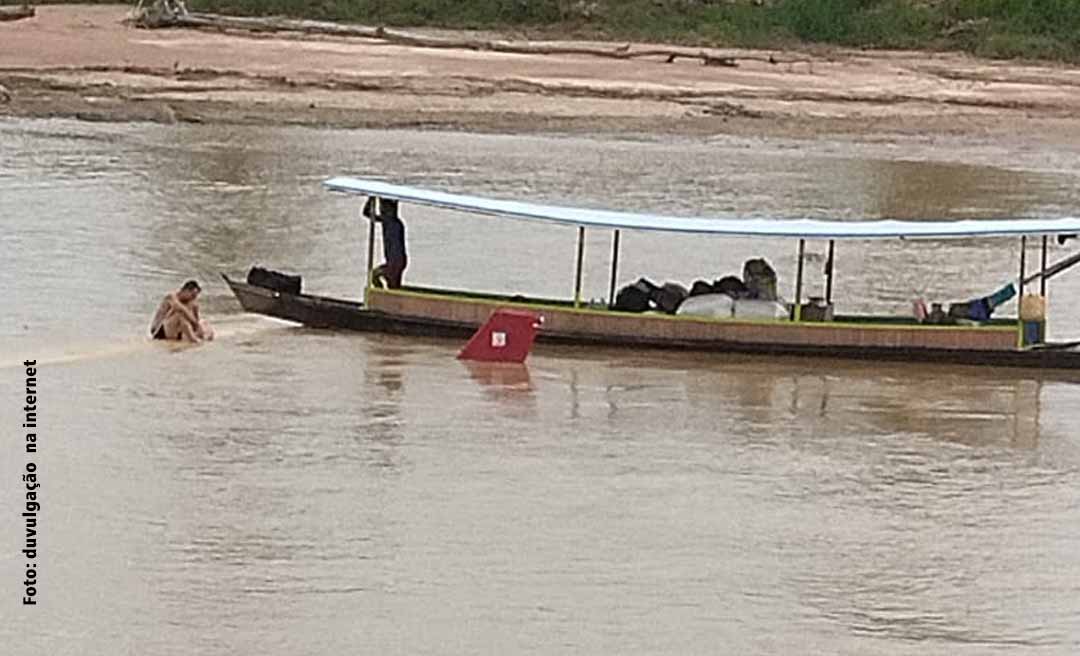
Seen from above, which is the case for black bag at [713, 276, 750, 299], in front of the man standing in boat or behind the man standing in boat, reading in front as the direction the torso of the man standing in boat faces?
behind

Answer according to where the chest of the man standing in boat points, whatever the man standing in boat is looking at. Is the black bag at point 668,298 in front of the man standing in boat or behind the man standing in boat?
behind

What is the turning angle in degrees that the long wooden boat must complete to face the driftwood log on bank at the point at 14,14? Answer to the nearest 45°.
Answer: approximately 45° to its right

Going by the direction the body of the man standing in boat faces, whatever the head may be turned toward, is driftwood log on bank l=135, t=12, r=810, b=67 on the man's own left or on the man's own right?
on the man's own right

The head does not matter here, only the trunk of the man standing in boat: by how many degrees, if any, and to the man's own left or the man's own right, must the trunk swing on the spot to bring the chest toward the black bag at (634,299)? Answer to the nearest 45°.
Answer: approximately 180°

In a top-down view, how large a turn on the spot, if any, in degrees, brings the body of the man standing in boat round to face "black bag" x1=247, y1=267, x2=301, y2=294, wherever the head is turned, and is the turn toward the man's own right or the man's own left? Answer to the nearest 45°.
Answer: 0° — they already face it

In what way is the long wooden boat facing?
to the viewer's left

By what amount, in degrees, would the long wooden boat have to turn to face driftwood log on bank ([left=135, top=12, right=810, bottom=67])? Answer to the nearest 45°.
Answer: approximately 90° to its right

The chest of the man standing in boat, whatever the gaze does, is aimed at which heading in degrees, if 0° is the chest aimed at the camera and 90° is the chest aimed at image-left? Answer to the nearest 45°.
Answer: approximately 90°
